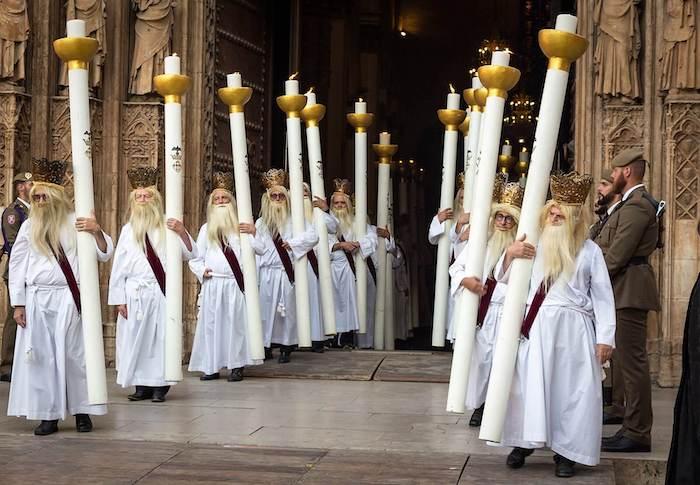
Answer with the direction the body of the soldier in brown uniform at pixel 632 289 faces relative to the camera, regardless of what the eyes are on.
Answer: to the viewer's left

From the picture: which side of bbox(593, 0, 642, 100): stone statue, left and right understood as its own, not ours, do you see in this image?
front

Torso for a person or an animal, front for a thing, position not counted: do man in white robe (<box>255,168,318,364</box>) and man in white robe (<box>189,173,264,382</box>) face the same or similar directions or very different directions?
same or similar directions

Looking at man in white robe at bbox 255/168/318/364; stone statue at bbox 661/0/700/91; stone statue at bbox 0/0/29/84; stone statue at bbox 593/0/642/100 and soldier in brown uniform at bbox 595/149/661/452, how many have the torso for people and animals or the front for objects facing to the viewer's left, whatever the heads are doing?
1

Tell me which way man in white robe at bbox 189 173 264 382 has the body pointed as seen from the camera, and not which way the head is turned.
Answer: toward the camera

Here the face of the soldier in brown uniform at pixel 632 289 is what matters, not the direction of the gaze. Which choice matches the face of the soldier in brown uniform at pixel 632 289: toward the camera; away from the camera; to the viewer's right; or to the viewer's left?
to the viewer's left

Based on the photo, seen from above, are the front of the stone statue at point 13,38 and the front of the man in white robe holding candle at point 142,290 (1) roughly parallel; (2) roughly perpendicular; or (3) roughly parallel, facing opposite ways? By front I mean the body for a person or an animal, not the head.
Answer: roughly parallel

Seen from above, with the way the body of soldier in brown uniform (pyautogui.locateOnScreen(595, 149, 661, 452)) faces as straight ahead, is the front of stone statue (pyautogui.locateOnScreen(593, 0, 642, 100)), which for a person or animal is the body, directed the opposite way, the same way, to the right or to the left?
to the left

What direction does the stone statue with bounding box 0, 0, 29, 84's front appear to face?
toward the camera

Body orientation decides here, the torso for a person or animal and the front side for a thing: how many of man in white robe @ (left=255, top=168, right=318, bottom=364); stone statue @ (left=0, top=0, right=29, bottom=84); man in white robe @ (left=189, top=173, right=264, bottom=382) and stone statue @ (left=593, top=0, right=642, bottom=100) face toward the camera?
4

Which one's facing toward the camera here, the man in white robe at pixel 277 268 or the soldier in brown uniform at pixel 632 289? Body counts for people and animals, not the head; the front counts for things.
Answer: the man in white robe

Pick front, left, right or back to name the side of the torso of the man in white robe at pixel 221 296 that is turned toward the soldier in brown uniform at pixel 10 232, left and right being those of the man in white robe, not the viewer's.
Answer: right

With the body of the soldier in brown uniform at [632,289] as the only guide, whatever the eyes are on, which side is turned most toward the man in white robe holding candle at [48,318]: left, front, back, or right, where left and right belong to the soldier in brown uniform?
front

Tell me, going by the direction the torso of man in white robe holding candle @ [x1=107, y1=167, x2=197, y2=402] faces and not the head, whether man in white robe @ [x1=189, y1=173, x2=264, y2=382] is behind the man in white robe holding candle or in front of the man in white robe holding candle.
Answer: behind

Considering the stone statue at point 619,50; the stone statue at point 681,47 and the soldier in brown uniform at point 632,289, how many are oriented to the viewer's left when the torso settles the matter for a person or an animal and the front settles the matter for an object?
1
